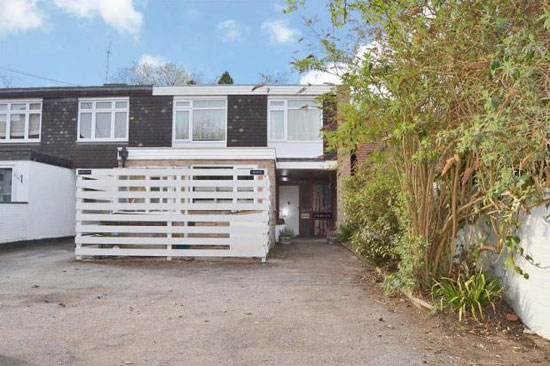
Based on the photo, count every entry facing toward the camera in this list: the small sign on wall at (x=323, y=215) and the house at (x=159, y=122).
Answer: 2

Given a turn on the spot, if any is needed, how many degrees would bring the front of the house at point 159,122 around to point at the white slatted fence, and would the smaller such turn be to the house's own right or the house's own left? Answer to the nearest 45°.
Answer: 0° — it already faces it

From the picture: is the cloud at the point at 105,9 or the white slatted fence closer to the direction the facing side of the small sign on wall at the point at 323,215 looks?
the white slatted fence

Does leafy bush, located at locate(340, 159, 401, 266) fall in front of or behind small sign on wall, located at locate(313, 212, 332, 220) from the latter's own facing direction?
in front

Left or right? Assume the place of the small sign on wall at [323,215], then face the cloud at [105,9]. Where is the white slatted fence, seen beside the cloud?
left
